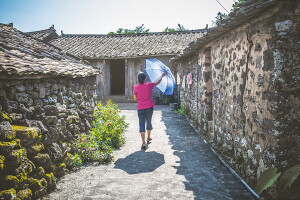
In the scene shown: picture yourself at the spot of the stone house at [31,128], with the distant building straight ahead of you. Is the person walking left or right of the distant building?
right

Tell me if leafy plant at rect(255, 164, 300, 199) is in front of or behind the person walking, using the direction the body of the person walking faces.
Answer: behind

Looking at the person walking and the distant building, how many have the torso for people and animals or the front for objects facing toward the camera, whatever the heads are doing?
1

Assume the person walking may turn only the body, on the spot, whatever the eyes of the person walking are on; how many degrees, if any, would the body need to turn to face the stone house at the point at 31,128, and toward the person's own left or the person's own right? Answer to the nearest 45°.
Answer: approximately 135° to the person's own left

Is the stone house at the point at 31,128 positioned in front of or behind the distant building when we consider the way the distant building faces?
in front

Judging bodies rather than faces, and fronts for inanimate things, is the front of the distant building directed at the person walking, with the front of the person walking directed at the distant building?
yes

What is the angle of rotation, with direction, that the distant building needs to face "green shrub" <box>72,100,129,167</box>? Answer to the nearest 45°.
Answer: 0° — it already faces it

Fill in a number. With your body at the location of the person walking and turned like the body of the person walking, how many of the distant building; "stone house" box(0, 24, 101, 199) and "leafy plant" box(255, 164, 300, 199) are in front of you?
1

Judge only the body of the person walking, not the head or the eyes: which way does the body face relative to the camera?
away from the camera

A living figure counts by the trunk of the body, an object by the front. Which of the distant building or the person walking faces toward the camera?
the distant building

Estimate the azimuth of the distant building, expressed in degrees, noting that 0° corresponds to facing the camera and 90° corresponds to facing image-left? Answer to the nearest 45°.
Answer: approximately 0°

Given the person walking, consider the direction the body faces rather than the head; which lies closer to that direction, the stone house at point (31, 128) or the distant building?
the distant building

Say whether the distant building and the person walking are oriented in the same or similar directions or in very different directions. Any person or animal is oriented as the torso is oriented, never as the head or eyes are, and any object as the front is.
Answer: very different directions

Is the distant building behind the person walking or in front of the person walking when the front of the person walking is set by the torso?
in front

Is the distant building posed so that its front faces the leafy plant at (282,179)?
yes
